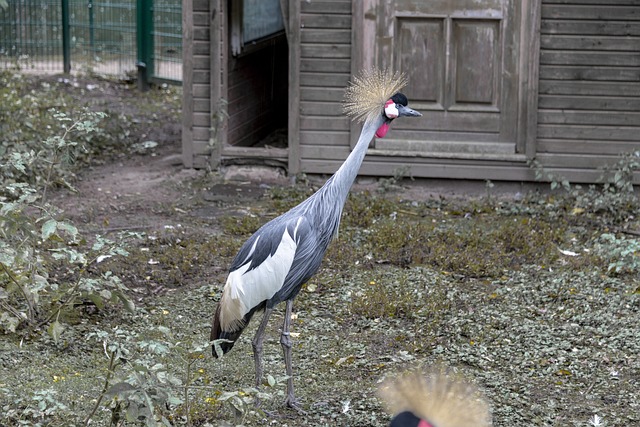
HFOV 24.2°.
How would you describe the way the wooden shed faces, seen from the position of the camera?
facing the viewer

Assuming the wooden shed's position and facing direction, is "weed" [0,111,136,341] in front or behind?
in front

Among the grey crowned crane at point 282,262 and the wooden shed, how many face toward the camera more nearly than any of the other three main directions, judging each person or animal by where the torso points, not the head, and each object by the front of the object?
1

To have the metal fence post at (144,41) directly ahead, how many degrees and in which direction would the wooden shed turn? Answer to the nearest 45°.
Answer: approximately 135° to its right

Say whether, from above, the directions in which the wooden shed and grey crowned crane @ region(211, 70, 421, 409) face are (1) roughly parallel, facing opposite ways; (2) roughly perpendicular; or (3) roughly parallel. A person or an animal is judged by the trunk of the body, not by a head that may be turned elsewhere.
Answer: roughly perpendicular

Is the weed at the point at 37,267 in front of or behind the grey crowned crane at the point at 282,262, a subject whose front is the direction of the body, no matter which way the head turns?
behind

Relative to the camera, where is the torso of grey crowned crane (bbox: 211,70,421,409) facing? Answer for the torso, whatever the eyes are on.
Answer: to the viewer's right

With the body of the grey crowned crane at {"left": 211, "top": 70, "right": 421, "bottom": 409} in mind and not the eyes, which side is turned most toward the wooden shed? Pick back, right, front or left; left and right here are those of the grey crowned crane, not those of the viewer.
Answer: left

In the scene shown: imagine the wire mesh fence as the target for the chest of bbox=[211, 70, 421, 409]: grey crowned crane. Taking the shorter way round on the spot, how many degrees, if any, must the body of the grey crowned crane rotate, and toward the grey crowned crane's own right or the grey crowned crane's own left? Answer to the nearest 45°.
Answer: approximately 90° to the grey crowned crane's own left

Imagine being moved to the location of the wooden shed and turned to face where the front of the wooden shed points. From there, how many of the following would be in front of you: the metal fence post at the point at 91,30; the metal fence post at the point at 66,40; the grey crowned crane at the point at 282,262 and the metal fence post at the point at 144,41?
1

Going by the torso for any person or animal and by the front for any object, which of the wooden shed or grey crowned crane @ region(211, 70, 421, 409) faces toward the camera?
the wooden shed

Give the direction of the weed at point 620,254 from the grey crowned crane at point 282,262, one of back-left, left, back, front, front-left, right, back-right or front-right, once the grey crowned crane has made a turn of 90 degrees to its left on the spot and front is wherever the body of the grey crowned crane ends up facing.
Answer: front-right

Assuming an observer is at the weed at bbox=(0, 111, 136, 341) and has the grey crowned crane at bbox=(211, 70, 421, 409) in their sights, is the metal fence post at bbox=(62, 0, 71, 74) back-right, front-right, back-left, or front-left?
back-left

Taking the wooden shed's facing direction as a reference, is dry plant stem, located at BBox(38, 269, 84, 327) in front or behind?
in front
